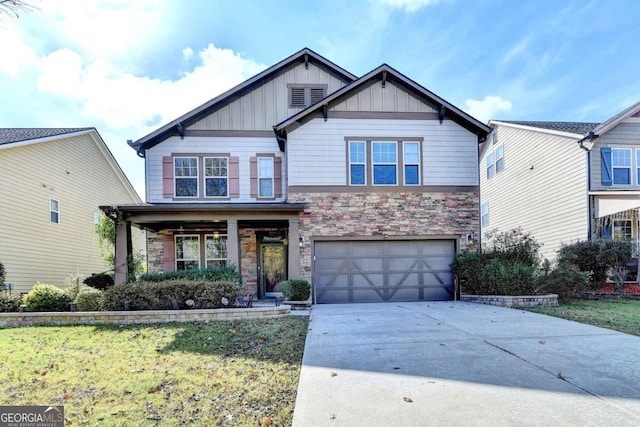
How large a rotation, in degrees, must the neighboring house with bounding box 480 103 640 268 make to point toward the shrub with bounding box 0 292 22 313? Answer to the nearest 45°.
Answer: approximately 90° to its right

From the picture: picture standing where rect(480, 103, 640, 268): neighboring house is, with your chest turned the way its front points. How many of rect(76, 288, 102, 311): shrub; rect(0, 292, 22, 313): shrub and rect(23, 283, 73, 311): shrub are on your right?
3

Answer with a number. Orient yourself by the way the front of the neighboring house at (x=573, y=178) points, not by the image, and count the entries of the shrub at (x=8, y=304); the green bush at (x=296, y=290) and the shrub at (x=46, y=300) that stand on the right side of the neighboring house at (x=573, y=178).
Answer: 3

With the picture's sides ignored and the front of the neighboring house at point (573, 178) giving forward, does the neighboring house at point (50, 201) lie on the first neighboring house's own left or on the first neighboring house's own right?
on the first neighboring house's own right

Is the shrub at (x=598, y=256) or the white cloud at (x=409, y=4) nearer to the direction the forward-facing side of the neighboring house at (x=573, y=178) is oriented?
the shrub

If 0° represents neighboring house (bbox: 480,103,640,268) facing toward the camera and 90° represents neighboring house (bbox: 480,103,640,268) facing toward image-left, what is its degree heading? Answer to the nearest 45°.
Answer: approximately 315°

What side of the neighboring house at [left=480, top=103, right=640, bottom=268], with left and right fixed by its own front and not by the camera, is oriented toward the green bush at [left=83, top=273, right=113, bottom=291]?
right

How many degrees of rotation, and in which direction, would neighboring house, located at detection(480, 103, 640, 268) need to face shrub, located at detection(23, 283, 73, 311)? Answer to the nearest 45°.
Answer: approximately 90° to its right

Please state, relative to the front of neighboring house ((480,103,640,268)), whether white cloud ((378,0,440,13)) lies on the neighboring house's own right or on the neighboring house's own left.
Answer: on the neighboring house's own right

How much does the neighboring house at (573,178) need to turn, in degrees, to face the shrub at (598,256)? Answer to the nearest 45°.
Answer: approximately 45° to its right

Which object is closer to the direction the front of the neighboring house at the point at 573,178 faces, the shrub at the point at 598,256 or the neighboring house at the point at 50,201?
the shrub

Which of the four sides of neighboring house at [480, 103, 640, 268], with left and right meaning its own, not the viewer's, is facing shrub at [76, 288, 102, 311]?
right
